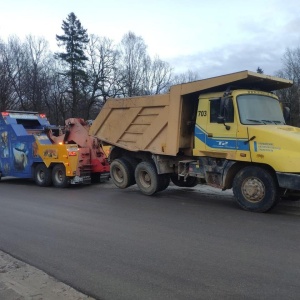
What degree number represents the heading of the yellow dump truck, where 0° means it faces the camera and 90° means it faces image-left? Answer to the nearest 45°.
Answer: approximately 315°

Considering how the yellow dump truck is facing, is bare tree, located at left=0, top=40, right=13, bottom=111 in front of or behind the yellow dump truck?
behind
